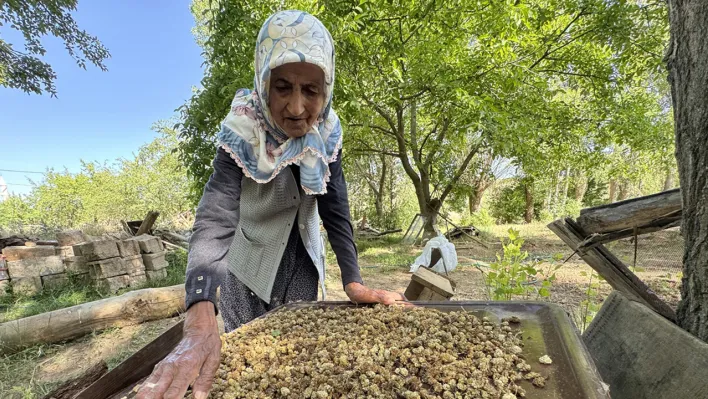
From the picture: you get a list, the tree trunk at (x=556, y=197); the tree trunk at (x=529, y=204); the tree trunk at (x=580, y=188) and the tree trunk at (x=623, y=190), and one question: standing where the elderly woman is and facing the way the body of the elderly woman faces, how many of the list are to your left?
4

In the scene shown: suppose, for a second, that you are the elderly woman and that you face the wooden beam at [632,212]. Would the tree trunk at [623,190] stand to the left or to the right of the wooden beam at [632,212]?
left

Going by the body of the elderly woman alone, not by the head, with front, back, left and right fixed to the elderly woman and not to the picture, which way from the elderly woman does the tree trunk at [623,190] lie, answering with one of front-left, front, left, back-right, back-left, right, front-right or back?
left

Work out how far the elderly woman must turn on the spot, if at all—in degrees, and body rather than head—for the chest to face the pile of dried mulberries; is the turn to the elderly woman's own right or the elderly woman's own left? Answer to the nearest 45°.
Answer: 0° — they already face it

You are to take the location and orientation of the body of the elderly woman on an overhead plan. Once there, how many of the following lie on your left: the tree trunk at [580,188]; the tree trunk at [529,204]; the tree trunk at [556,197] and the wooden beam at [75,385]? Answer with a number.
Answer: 3

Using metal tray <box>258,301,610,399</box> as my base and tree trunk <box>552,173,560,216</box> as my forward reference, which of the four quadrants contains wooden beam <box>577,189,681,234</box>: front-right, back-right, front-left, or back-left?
front-right

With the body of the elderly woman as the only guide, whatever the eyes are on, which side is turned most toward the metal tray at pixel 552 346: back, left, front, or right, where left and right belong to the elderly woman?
front

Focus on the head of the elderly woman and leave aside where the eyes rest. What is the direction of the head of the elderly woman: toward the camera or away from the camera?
toward the camera

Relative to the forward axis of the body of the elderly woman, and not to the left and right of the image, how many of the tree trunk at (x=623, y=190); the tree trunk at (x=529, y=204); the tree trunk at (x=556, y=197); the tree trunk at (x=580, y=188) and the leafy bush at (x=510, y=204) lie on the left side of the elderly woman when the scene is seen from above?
5

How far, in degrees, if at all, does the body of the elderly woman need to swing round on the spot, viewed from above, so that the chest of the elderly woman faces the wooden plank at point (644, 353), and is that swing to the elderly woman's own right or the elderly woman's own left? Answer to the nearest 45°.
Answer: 0° — they already face it

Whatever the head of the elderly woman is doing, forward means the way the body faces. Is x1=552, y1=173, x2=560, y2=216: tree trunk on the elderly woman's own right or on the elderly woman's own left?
on the elderly woman's own left

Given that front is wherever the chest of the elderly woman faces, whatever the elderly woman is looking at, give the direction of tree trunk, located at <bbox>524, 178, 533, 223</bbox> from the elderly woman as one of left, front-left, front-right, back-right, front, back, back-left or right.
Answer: left

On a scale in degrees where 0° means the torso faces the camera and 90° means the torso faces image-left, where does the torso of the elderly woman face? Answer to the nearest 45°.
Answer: approximately 315°
